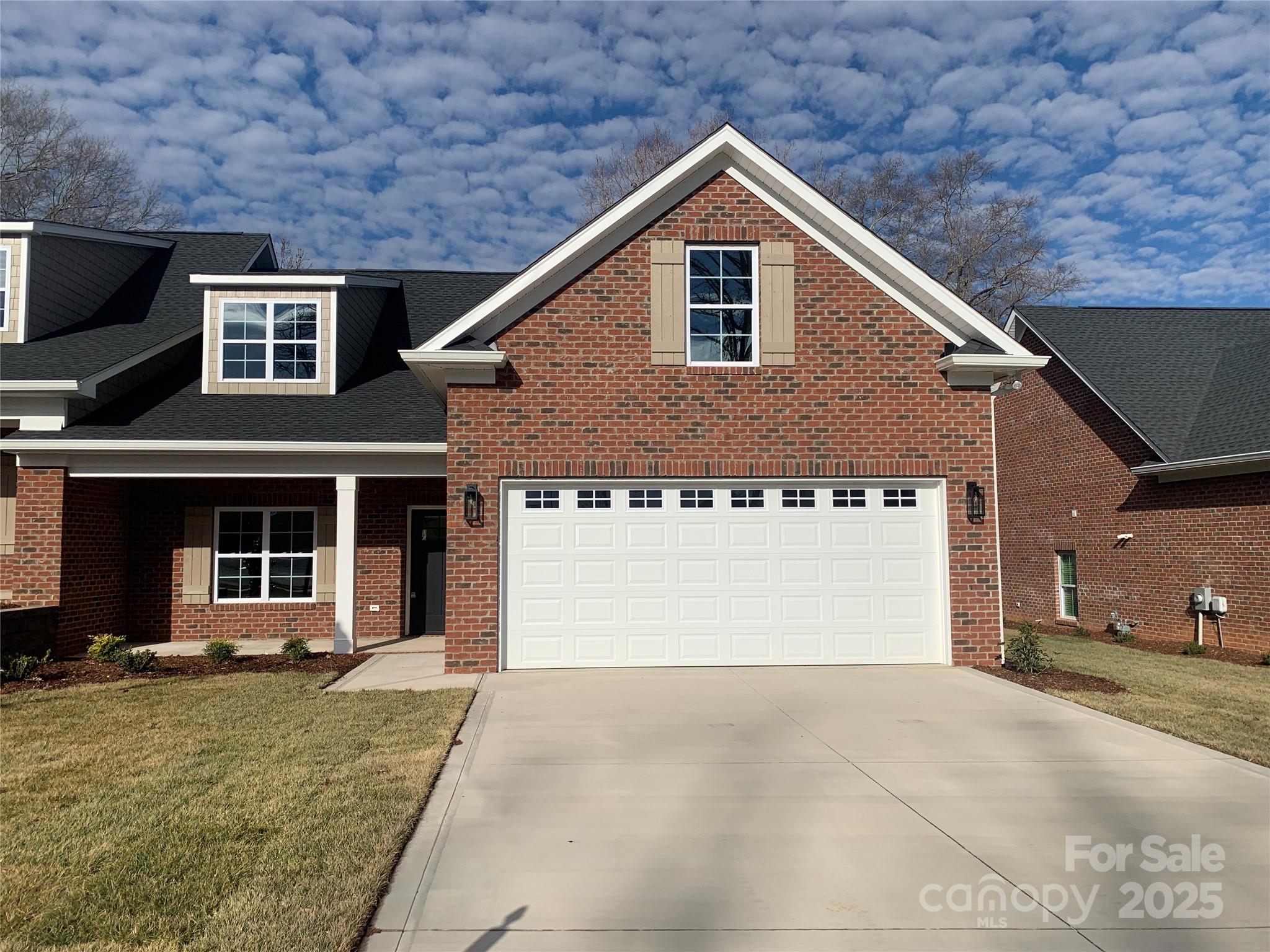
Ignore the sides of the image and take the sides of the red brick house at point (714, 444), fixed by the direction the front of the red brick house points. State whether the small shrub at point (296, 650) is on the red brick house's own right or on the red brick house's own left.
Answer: on the red brick house's own right

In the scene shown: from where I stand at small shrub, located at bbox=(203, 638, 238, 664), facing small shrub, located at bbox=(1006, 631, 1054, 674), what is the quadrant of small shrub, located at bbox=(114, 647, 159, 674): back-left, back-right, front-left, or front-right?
back-right

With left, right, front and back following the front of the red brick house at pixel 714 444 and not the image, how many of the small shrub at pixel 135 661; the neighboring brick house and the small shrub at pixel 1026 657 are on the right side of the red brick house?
1

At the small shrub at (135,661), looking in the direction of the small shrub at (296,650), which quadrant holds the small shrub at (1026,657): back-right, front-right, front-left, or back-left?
front-right

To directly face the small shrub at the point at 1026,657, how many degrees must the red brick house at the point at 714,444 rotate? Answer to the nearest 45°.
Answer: approximately 90° to its left

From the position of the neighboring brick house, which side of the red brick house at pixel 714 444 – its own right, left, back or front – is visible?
left

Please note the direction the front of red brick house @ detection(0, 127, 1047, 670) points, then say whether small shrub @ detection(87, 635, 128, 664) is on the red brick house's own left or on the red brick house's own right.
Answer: on the red brick house's own right

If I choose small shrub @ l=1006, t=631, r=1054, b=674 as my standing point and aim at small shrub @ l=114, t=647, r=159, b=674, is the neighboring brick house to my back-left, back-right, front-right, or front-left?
back-right

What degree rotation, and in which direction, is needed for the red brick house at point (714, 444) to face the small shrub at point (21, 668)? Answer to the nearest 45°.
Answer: approximately 90° to its right

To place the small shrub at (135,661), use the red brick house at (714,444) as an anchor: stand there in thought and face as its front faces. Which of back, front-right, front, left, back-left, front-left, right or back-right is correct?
right

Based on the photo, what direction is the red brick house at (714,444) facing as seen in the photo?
toward the camera
